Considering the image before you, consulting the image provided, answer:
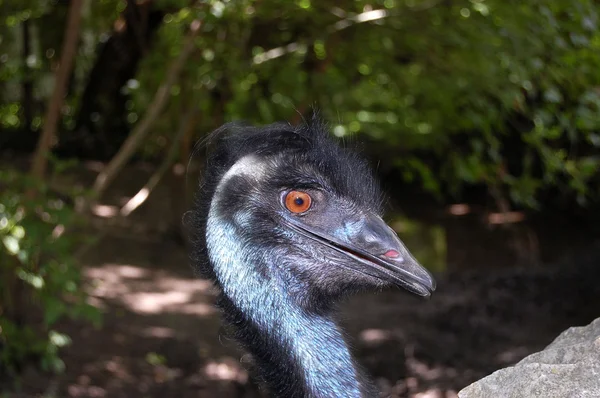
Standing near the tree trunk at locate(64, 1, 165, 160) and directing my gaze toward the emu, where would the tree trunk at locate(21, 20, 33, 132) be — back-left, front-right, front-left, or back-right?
back-right

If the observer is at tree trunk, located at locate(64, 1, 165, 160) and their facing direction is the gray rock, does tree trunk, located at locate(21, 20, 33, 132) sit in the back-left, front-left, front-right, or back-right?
back-right
